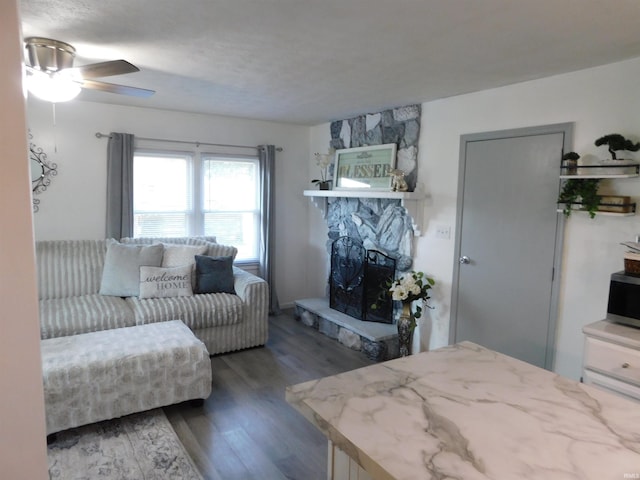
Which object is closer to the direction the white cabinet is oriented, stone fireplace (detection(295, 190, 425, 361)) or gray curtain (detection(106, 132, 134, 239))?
the gray curtain

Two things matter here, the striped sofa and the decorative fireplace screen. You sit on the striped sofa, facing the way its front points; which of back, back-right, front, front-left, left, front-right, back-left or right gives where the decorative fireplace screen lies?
left

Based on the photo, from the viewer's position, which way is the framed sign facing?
facing the viewer and to the left of the viewer

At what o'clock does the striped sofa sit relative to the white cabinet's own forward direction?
The striped sofa is roughly at 1 o'clock from the white cabinet.

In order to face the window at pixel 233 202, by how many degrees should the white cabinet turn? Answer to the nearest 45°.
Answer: approximately 45° to its right

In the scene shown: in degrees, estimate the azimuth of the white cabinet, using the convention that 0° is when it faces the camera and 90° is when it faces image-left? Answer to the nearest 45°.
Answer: approximately 45°

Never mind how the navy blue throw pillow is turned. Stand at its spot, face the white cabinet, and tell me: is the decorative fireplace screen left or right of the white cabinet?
left

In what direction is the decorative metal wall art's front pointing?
toward the camera

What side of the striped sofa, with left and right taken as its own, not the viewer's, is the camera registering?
front

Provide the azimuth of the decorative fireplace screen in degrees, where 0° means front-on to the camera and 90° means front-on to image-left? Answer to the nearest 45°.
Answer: approximately 45°

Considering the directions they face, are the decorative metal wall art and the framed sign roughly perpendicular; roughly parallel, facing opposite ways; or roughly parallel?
roughly perpendicular

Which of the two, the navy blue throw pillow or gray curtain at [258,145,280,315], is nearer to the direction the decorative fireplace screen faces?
the navy blue throw pillow

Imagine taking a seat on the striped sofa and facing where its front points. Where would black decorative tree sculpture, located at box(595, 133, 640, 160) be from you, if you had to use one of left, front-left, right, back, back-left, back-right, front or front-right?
front-left

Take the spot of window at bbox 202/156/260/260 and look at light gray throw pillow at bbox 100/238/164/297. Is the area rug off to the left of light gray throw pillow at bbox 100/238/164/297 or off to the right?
left

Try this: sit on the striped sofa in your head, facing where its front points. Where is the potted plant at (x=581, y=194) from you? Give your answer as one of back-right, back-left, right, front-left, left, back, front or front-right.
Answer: front-left

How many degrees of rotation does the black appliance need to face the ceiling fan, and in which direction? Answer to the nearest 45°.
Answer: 0° — it already faces it
